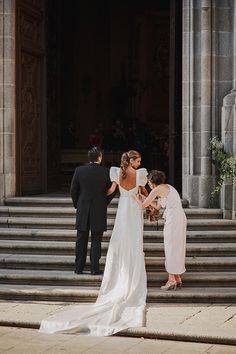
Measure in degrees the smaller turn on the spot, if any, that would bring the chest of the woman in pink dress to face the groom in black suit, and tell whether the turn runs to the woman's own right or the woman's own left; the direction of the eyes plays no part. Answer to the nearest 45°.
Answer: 0° — they already face them

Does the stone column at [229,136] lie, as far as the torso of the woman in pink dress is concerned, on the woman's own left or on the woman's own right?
on the woman's own right

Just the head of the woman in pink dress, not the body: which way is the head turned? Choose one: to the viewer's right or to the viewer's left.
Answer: to the viewer's left

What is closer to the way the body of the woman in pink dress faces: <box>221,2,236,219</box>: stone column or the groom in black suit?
the groom in black suit

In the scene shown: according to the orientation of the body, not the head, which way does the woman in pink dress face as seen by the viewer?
to the viewer's left
